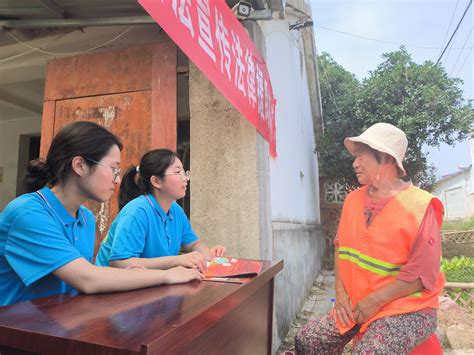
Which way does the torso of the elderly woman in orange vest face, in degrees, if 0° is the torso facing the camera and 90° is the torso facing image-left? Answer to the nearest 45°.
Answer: approximately 45°

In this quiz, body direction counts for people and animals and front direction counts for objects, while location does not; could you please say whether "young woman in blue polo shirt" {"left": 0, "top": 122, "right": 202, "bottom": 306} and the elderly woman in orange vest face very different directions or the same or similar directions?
very different directions

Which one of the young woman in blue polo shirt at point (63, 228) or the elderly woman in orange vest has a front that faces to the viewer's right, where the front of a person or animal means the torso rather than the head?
the young woman in blue polo shirt

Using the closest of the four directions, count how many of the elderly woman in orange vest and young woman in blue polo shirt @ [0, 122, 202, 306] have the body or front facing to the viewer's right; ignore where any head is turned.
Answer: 1

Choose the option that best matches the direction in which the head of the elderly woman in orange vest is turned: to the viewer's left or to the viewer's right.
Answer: to the viewer's left

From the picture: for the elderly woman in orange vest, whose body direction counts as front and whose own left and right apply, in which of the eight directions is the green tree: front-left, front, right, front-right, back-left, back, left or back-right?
back-right

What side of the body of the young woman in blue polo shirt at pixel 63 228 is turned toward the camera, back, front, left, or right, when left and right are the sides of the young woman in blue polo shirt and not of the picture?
right

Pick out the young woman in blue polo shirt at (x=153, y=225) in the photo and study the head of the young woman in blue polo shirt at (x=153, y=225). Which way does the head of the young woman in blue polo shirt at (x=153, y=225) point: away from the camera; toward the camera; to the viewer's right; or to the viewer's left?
to the viewer's right

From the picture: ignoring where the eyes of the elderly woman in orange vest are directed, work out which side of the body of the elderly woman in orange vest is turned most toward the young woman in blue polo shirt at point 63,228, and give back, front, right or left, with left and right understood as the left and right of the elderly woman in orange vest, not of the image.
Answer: front

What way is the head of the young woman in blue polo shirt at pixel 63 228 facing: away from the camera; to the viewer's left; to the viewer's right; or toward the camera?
to the viewer's right
